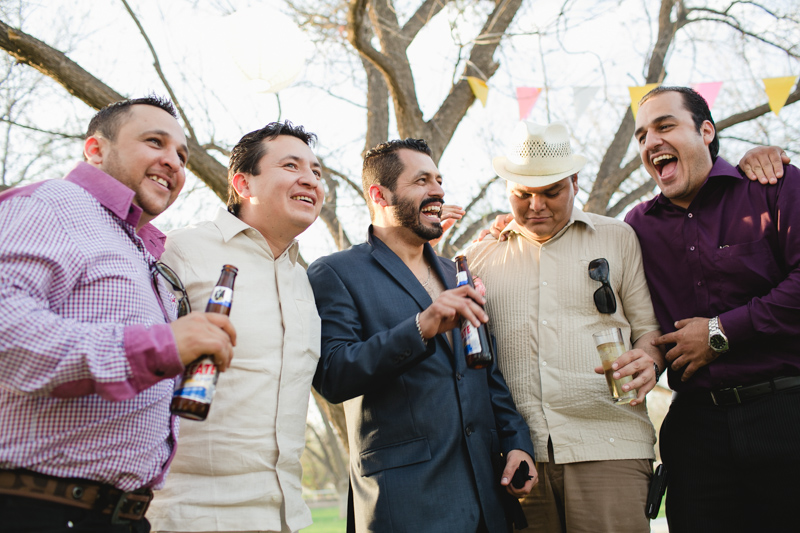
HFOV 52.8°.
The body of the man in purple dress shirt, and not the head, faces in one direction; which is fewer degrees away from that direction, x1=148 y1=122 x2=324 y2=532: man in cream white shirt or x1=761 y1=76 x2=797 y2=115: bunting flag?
the man in cream white shirt

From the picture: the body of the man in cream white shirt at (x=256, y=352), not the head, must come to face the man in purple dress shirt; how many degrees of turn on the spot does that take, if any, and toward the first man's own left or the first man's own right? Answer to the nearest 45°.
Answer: approximately 45° to the first man's own left

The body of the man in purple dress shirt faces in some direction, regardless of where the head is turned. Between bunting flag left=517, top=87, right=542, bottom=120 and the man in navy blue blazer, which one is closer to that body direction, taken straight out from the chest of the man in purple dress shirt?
the man in navy blue blazer

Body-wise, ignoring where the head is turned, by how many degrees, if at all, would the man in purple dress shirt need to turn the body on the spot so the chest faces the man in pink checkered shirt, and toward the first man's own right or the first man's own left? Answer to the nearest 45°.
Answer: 0° — they already face them

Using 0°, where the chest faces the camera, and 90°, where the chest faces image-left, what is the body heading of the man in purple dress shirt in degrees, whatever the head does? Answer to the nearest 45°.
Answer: approximately 45°

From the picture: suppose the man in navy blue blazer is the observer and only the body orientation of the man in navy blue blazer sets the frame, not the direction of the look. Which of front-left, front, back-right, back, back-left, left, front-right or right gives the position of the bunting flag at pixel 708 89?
left
